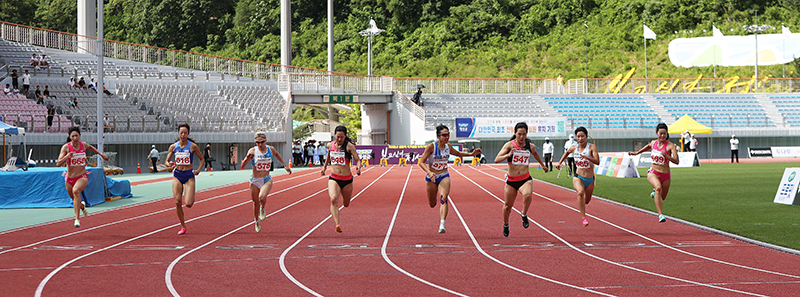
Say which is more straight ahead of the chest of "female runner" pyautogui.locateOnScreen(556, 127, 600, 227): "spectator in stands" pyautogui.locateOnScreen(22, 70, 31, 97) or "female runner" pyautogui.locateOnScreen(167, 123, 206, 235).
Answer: the female runner

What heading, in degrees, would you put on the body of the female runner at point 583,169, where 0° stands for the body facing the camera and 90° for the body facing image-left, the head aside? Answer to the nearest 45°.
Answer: approximately 0°

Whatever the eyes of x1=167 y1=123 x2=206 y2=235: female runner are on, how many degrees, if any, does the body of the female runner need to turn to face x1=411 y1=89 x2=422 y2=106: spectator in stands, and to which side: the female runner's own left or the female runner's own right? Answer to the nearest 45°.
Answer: approximately 135° to the female runner's own left

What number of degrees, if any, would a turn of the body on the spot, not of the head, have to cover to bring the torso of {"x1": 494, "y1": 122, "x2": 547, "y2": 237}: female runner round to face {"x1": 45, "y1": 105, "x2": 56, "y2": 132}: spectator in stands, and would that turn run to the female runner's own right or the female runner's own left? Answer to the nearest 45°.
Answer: approximately 135° to the female runner's own right

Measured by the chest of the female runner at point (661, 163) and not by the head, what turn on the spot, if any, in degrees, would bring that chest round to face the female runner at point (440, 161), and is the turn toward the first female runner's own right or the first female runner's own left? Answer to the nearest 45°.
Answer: approximately 45° to the first female runner's own right

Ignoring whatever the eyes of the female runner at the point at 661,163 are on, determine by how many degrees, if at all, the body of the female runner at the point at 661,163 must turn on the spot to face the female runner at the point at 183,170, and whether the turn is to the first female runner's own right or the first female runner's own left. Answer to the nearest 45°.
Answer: approximately 45° to the first female runner's own right

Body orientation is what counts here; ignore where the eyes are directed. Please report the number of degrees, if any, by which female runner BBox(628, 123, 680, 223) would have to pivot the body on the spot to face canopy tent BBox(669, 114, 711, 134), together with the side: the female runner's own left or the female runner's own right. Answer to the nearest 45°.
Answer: approximately 180°

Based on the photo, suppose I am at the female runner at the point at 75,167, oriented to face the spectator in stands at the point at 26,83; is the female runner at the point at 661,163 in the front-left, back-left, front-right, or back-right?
back-right

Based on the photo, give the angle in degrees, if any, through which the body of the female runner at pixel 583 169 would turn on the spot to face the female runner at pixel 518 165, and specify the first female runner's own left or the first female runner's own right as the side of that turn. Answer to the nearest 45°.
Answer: approximately 45° to the first female runner's own right
